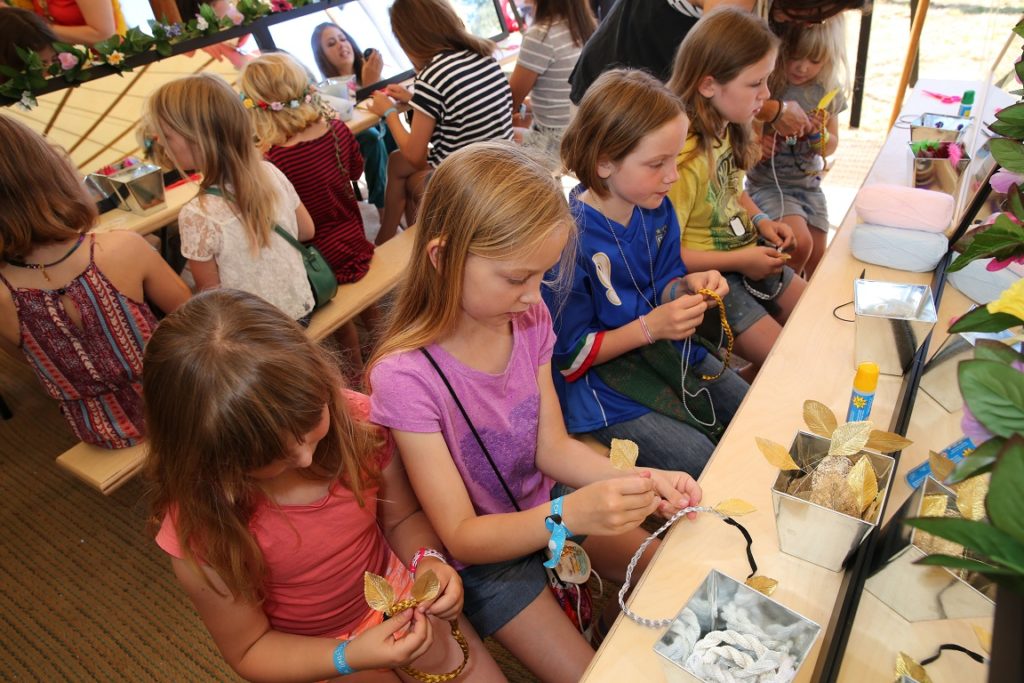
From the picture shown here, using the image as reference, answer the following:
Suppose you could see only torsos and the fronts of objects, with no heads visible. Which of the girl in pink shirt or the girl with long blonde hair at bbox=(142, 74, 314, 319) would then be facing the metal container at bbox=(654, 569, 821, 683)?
the girl in pink shirt

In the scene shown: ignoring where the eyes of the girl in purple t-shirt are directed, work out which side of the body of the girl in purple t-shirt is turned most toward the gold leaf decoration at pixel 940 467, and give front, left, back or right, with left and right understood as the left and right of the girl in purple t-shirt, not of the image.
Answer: front

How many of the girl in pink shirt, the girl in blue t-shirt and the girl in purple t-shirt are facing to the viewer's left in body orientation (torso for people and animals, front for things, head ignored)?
0

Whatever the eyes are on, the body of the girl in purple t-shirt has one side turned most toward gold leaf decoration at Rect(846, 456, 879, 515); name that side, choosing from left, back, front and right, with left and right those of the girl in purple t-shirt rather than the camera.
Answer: front

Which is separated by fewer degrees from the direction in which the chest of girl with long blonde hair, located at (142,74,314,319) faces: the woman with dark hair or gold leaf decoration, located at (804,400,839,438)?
the woman with dark hair

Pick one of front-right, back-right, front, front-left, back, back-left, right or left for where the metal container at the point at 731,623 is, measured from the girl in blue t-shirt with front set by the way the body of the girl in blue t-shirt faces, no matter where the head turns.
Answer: front-right

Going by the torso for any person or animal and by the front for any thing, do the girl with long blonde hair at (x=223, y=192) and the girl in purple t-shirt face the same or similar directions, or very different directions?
very different directions

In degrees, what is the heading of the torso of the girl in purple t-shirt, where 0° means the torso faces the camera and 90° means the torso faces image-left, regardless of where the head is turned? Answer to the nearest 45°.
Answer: approximately 315°

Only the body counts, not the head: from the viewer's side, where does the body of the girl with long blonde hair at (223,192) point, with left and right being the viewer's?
facing away from the viewer and to the left of the viewer

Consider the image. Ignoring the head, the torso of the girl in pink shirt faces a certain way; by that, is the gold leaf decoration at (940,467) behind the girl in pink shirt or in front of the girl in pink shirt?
in front

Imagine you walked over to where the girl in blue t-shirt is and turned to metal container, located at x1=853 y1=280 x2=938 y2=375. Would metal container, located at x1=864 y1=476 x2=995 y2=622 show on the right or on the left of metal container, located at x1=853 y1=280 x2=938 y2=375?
right

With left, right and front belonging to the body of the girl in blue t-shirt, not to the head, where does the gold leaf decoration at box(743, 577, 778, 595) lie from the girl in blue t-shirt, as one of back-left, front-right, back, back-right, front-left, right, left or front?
front-right

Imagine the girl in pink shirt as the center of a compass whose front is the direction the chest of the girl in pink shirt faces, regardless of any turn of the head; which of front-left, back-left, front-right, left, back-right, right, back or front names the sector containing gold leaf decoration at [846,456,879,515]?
front

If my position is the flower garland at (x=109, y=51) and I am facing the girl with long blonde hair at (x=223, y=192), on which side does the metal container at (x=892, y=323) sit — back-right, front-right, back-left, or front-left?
front-left

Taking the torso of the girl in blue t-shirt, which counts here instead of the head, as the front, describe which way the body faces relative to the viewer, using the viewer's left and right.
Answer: facing the viewer and to the right of the viewer
